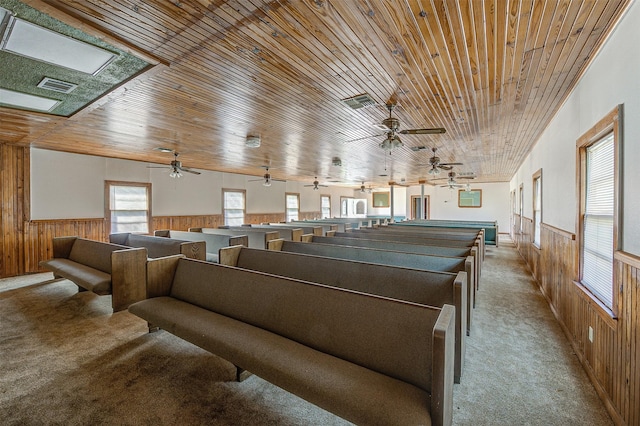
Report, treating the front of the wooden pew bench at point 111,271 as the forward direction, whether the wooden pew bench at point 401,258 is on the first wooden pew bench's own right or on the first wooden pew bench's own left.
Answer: on the first wooden pew bench's own left

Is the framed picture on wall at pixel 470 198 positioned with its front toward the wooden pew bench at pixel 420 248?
yes

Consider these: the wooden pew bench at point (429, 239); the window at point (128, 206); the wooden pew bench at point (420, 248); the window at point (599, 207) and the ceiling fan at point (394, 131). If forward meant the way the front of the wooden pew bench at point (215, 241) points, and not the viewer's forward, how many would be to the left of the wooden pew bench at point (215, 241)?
4

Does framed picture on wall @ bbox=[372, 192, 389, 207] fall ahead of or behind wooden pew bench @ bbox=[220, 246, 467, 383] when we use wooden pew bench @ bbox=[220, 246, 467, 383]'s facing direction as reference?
behind

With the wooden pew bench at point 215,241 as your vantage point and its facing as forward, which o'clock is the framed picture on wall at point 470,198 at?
The framed picture on wall is roughly at 7 o'clock from the wooden pew bench.

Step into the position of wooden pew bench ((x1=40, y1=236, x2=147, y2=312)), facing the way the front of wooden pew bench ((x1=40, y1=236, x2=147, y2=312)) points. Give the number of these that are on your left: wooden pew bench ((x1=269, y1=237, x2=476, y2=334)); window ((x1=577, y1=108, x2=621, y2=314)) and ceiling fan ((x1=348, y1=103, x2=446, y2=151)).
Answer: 3

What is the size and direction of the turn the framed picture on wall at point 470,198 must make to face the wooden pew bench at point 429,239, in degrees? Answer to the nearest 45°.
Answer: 0° — it already faces it

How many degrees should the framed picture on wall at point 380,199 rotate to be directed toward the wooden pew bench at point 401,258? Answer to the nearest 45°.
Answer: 0° — it already faces it

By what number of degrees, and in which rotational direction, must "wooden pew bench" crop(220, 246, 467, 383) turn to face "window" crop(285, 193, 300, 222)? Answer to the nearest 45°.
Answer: approximately 135° to its right

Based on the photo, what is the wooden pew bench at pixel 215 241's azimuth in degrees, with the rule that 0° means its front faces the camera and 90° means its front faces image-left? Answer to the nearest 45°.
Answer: approximately 45°

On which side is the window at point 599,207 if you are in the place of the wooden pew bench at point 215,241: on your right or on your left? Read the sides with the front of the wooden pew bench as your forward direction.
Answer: on your left

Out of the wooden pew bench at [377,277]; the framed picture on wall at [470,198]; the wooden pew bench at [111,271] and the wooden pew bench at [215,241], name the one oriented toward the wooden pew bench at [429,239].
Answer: the framed picture on wall
